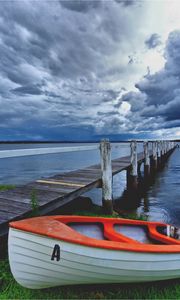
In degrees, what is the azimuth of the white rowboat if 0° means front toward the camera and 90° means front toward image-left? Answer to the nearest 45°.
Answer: approximately 90°
